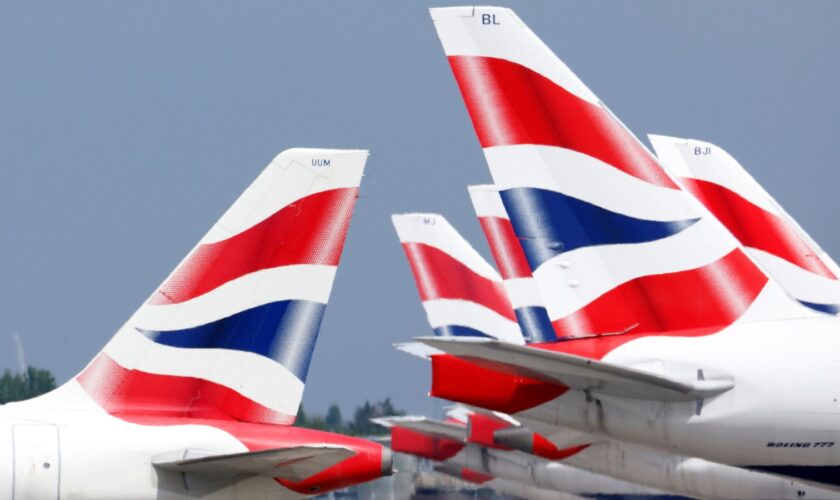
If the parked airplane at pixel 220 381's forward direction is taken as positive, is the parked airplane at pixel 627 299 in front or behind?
behind

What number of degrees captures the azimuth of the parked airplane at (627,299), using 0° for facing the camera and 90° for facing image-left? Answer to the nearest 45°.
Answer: approximately 270°

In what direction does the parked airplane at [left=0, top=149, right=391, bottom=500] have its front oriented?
to the viewer's left

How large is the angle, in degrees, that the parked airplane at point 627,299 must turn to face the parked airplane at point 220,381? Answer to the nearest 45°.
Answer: approximately 180°

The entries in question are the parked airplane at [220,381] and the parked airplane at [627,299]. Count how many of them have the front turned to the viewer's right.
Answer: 1

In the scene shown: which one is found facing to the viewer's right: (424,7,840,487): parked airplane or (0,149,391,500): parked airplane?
(424,7,840,487): parked airplane

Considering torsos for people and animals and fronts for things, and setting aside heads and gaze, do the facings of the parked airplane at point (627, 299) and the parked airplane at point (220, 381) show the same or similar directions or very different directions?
very different directions
